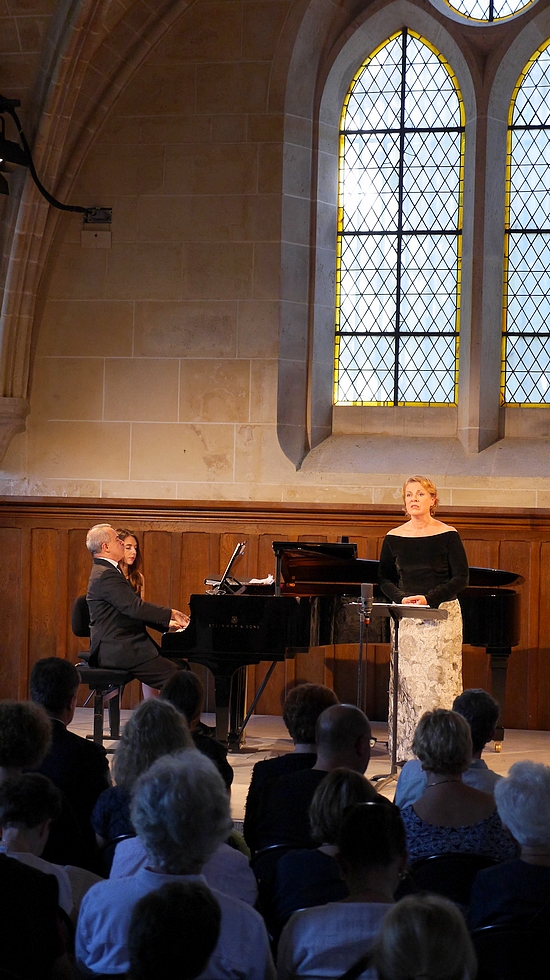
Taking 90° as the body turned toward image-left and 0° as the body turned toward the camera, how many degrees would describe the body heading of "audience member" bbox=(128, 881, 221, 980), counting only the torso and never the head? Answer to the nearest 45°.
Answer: approximately 180°

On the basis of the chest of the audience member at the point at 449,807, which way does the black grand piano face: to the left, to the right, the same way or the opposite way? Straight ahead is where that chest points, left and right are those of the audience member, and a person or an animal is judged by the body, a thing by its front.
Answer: to the left

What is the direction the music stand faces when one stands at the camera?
facing away from the viewer

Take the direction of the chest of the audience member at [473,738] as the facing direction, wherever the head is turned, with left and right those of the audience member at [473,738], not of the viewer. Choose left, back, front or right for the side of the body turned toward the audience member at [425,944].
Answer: back

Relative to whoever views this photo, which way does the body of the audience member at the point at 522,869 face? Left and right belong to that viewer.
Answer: facing away from the viewer

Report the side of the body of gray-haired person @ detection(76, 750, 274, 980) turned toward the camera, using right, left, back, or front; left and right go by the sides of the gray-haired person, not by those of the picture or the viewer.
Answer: back

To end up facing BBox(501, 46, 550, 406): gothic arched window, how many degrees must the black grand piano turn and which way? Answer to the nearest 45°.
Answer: approximately 135° to its right

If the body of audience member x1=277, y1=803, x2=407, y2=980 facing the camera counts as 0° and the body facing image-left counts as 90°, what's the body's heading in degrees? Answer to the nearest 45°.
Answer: approximately 180°

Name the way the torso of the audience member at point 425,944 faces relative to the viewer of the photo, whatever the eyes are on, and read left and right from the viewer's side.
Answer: facing away from the viewer

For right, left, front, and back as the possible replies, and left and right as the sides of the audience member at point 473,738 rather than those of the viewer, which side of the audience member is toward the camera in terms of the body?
back

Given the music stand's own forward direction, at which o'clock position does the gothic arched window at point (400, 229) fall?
The gothic arched window is roughly at 12 o'clock from the music stand.

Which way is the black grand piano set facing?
to the viewer's left

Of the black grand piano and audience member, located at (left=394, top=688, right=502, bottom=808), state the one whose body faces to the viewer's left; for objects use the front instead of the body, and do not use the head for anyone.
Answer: the black grand piano

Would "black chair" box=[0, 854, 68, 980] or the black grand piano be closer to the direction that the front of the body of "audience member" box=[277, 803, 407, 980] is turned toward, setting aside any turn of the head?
the black grand piano

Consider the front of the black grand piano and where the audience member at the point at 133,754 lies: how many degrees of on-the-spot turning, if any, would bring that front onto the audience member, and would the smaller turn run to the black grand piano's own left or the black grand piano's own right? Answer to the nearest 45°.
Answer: approximately 90° to the black grand piano's own left

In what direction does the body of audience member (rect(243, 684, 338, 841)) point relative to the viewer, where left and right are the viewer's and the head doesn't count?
facing away from the viewer
